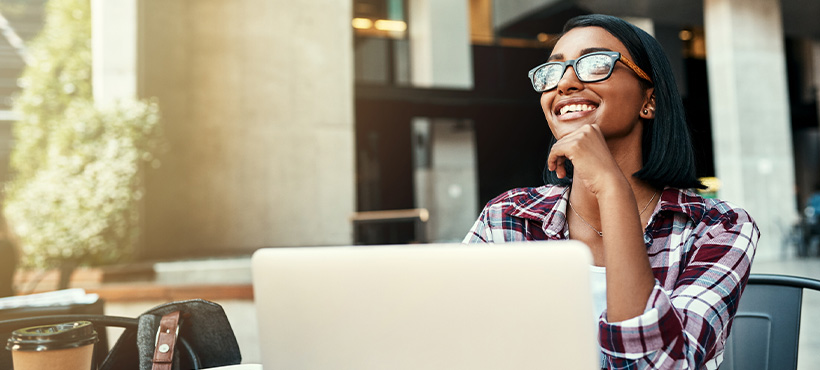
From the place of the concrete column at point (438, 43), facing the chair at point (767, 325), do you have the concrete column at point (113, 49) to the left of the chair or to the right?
right

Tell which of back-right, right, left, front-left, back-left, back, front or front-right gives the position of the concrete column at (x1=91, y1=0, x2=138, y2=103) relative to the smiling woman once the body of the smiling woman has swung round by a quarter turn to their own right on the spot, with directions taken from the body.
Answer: front

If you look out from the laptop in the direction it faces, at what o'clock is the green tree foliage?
The green tree foliage is roughly at 11 o'clock from the laptop.

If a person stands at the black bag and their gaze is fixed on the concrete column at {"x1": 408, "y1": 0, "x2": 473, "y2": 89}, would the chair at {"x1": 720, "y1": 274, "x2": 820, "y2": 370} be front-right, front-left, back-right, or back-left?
front-right

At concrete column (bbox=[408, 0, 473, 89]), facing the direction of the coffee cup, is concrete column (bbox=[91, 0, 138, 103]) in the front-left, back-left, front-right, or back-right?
front-right

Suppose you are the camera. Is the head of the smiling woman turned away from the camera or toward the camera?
toward the camera

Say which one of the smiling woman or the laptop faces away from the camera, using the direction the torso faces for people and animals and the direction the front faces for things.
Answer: the laptop

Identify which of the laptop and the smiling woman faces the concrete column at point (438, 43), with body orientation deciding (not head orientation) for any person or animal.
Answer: the laptop

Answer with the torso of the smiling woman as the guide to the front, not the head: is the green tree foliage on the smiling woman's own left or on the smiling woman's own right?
on the smiling woman's own right

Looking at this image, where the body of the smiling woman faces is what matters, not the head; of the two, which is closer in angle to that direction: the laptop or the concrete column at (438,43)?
the laptop

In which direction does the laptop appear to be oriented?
away from the camera

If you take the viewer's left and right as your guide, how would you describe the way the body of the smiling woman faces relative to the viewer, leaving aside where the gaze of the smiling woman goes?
facing the viewer and to the left of the viewer

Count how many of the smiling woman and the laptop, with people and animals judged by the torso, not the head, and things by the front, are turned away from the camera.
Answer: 1

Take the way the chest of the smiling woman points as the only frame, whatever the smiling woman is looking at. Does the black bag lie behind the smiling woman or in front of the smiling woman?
in front

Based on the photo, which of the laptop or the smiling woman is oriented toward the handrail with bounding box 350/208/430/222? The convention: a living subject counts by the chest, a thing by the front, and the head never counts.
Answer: the laptop
